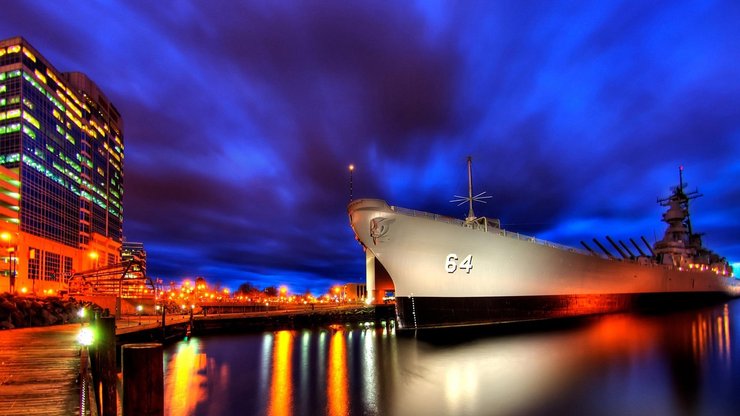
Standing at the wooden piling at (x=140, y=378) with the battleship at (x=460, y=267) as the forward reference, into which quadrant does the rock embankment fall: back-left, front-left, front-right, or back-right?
front-left

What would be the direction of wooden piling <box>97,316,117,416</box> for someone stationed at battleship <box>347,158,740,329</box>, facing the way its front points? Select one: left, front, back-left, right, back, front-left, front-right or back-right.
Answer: front-left

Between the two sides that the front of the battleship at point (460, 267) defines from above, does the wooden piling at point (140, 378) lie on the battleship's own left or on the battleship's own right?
on the battleship's own left

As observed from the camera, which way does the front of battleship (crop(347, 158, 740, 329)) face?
facing the viewer and to the left of the viewer

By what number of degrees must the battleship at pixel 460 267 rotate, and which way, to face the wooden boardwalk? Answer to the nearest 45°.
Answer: approximately 45° to its left
